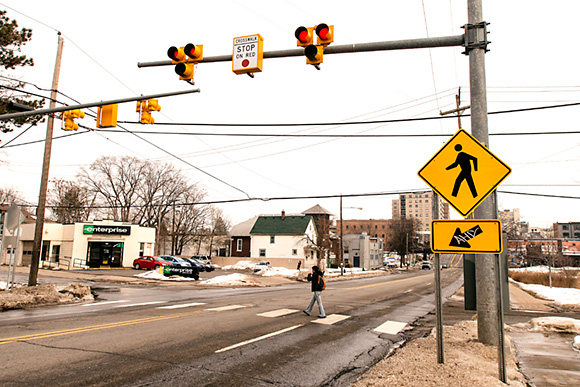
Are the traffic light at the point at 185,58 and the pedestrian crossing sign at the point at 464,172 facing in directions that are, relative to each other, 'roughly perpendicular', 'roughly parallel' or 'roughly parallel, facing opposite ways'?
roughly parallel

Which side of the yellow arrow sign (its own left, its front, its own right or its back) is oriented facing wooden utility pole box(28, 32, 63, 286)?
right

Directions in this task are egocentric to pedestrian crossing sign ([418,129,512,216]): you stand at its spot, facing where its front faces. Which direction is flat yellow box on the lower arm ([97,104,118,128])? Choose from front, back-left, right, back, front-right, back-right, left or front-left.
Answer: right

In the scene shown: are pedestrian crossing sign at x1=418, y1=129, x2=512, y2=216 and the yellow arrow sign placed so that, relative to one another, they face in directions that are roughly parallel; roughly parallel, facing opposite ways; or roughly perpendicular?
roughly parallel

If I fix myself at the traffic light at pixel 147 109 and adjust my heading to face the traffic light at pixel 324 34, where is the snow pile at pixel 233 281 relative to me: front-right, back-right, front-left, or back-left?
back-left

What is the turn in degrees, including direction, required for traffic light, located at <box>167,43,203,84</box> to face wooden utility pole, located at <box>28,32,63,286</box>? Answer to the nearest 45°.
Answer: approximately 90° to its right

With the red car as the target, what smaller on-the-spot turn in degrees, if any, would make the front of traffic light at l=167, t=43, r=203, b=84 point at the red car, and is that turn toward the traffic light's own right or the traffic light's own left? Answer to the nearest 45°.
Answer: approximately 135° to the traffic light's own right

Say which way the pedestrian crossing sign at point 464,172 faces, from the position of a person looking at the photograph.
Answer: facing the viewer

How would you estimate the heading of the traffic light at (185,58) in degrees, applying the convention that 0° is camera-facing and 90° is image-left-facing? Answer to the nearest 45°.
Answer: approximately 45°

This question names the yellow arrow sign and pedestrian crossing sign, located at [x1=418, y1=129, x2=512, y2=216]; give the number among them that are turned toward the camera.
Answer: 2

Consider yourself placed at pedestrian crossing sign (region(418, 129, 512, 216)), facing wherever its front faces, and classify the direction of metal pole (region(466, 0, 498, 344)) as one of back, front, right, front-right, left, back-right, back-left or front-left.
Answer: back

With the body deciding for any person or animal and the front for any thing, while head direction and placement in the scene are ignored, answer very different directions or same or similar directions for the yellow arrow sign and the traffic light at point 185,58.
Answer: same or similar directions

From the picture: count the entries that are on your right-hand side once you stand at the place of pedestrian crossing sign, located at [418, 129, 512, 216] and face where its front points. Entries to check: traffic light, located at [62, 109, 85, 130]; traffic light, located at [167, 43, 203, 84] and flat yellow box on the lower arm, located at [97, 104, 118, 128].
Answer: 3
